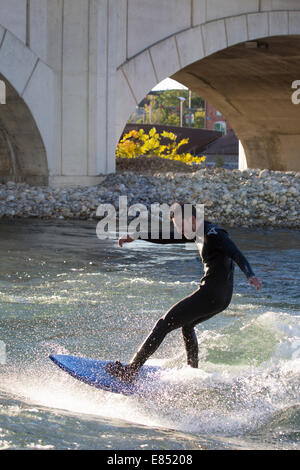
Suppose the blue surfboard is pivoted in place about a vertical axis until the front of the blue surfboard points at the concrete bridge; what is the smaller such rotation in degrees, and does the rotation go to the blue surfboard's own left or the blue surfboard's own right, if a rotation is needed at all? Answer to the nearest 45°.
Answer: approximately 90° to the blue surfboard's own right

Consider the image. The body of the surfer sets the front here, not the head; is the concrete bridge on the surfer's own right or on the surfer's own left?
on the surfer's own right

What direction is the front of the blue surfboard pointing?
to the viewer's left
